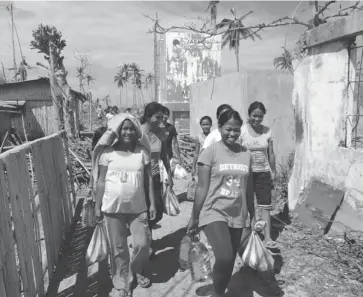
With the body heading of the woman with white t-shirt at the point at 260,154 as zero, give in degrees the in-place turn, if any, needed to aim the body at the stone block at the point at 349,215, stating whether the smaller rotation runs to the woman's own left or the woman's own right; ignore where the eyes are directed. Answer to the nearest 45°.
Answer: approximately 90° to the woman's own left

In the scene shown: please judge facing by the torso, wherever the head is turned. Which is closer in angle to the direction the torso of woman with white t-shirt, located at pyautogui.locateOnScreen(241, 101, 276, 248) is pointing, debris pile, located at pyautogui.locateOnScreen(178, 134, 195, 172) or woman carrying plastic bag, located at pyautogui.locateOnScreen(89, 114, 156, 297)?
the woman carrying plastic bag

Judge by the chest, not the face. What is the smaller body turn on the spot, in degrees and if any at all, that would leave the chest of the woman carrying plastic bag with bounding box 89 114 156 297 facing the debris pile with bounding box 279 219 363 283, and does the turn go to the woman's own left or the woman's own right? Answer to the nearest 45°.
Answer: approximately 90° to the woman's own left

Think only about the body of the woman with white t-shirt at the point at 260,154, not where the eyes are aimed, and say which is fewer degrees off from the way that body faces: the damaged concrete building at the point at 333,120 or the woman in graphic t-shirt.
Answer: the woman in graphic t-shirt

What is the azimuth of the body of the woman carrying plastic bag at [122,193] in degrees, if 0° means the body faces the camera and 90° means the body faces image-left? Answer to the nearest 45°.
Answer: approximately 0°

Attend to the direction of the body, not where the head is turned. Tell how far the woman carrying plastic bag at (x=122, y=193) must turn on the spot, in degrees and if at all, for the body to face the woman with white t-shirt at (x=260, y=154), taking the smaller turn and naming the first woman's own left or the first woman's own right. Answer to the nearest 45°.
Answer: approximately 135° to the first woman's own left

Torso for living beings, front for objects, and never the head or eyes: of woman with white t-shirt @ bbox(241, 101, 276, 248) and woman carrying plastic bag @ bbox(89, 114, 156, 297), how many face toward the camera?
2
